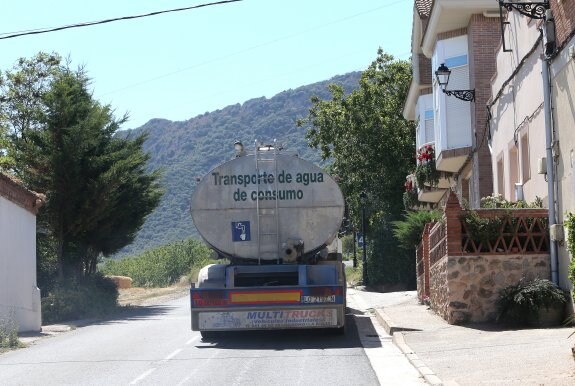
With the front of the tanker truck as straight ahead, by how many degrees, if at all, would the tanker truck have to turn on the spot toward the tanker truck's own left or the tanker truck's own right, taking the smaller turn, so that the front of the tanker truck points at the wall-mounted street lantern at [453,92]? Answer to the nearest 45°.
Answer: approximately 45° to the tanker truck's own right

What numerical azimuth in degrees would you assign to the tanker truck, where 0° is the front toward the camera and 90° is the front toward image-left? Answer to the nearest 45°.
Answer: approximately 180°

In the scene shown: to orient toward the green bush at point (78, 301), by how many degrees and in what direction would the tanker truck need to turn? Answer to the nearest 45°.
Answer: approximately 45° to its left

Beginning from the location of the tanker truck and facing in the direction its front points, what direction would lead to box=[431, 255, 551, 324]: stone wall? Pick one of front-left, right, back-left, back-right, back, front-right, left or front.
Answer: right

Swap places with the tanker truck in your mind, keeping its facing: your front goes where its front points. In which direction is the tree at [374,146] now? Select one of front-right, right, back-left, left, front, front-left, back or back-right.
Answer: front

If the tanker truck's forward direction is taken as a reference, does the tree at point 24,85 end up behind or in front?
in front

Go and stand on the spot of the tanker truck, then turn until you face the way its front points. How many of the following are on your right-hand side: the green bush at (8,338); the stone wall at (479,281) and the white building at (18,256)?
1

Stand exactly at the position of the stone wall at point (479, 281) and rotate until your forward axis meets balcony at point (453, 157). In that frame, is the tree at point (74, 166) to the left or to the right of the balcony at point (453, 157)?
left

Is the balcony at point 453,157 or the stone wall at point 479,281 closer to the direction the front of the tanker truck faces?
the balcony

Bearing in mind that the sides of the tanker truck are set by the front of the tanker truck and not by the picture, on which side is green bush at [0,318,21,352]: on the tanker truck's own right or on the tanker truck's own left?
on the tanker truck's own left

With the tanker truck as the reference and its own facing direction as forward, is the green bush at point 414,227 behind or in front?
in front
